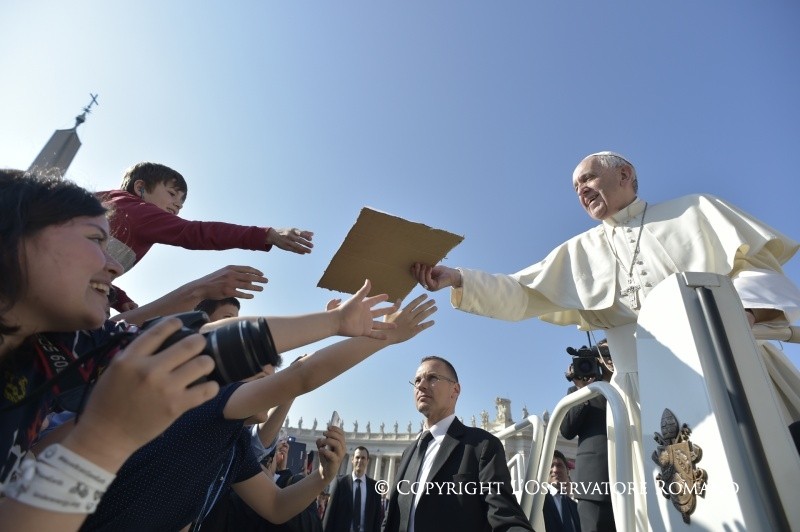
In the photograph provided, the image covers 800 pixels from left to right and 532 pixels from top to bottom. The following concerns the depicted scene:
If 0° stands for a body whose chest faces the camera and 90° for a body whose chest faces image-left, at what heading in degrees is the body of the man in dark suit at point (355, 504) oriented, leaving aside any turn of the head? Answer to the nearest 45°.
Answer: approximately 0°

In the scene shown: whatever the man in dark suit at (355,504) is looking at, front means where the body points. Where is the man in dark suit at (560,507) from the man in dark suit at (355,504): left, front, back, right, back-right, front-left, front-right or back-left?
left

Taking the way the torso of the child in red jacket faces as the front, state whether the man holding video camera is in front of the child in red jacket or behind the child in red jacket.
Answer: in front

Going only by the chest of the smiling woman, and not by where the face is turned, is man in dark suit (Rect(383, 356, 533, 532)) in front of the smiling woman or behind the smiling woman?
in front

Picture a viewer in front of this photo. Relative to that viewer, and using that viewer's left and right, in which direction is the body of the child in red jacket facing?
facing to the right of the viewer

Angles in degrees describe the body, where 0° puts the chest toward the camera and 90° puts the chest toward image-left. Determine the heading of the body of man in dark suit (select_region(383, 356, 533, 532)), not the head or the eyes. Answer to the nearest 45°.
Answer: approximately 45°

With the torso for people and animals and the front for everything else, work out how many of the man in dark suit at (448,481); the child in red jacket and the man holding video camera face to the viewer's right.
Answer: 1

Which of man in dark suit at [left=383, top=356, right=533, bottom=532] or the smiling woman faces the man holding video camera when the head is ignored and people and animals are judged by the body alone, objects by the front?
the smiling woman

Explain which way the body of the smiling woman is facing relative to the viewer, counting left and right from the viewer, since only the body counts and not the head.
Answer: facing to the right of the viewer

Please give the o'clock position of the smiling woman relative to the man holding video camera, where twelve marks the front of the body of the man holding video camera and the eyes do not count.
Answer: The smiling woman is roughly at 1 o'clock from the man holding video camera.

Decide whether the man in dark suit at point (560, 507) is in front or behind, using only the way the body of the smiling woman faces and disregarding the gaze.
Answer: in front

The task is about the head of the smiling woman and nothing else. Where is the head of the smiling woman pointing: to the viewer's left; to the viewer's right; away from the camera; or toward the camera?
to the viewer's right
